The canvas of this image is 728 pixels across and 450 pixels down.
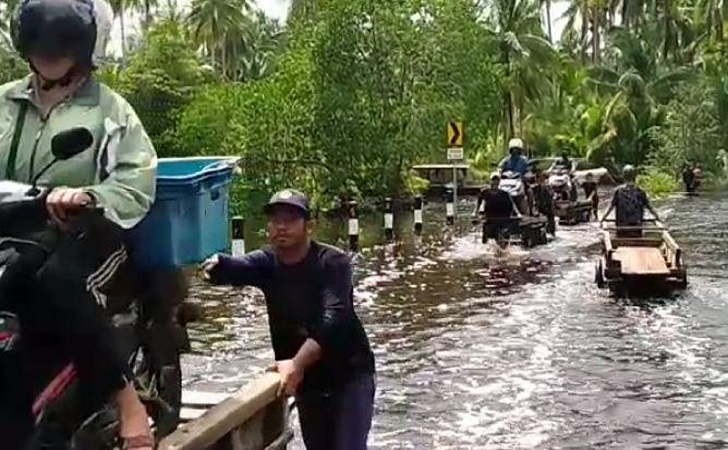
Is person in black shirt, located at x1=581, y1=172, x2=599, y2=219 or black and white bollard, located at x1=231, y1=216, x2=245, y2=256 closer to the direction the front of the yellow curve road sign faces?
the black and white bollard

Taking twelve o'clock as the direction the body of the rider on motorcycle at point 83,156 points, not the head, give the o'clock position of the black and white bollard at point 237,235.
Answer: The black and white bollard is roughly at 5 o'clock from the rider on motorcycle.

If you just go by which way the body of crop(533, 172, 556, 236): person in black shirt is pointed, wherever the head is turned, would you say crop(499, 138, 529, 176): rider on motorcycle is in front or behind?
behind

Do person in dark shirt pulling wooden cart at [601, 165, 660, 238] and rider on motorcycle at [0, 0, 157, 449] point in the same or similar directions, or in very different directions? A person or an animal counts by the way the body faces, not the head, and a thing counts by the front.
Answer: very different directions

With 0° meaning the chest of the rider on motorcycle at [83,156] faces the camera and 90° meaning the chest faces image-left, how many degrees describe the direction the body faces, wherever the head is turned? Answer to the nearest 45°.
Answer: approximately 45°

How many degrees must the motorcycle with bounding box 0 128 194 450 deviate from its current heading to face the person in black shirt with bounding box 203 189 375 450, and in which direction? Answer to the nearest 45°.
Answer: approximately 180°
